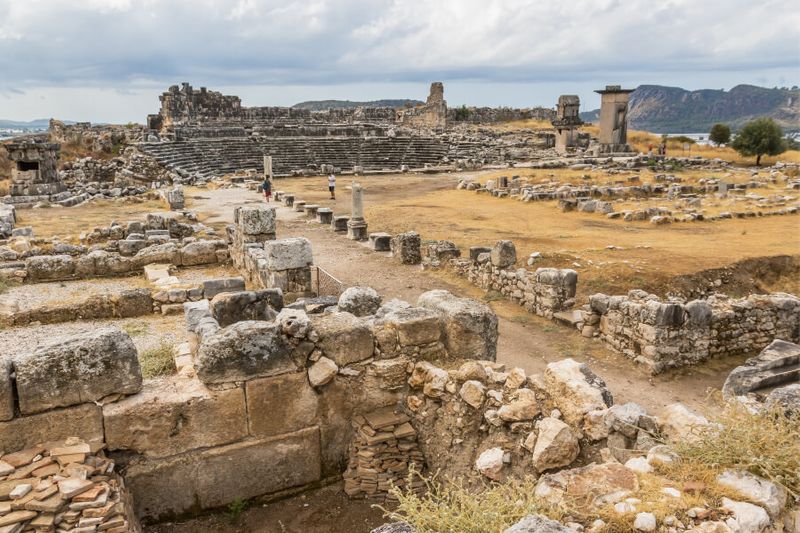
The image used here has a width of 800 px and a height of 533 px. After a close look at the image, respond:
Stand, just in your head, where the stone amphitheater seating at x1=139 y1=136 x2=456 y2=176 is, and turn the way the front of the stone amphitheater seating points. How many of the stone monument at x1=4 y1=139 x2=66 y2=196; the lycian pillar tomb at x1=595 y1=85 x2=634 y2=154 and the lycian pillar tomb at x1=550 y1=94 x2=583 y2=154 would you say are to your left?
2

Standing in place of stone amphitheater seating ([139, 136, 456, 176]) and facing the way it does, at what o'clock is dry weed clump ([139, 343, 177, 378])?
The dry weed clump is roughly at 12 o'clock from the stone amphitheater seating.

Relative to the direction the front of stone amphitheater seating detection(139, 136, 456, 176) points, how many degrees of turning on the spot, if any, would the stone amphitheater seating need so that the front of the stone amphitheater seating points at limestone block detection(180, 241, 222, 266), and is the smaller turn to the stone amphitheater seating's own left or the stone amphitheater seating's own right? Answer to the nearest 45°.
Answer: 0° — it already faces it

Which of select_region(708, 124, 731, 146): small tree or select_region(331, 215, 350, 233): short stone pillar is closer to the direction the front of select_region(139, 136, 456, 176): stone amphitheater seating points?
the short stone pillar

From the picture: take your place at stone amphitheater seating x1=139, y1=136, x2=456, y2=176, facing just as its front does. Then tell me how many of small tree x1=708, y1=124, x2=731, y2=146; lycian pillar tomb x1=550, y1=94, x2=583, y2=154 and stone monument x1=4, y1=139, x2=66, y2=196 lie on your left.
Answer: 2

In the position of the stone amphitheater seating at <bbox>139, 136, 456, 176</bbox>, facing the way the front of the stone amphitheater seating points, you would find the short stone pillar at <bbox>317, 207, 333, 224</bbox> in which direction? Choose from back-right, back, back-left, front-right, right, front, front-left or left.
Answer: front

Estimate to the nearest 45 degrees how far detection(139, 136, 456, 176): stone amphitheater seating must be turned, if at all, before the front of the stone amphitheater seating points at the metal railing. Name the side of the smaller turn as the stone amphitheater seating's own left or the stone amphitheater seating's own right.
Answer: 0° — it already faces it

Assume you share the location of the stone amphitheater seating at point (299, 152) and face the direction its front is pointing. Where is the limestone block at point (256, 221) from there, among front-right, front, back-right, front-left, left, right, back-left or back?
front

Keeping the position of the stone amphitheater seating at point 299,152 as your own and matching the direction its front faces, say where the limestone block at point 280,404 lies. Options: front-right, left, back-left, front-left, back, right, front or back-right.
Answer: front

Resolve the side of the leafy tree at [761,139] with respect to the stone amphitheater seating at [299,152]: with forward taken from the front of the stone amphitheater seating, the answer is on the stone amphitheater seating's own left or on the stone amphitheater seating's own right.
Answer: on the stone amphitheater seating's own left

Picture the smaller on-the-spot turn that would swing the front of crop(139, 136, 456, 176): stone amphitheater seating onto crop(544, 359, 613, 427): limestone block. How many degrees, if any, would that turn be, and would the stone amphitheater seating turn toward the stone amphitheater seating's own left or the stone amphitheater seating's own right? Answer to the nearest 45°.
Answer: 0° — it already faces it

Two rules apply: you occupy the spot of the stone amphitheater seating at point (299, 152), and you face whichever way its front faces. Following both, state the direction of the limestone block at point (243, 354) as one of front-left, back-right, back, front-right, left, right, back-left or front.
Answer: front

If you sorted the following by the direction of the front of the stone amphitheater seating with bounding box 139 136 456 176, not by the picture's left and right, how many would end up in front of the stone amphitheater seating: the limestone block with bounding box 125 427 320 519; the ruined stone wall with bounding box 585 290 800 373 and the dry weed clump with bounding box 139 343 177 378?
3

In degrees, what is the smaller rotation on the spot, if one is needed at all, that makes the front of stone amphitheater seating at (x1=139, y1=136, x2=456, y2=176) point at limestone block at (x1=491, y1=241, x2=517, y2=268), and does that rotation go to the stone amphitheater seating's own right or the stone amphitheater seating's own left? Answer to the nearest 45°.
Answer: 0° — it already faces it

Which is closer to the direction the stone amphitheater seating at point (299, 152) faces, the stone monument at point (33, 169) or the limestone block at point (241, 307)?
the limestone block

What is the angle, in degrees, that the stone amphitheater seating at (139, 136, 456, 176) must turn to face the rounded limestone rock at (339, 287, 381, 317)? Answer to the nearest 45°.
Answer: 0° — it already faces it

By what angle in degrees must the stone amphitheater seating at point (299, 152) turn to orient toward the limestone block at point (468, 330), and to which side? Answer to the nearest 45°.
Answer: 0° — it already faces it

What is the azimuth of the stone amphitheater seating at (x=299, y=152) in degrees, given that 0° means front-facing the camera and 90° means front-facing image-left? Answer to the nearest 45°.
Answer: approximately 0°

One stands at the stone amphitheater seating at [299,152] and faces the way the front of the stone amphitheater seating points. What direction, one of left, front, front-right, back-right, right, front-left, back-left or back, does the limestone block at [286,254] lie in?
front
